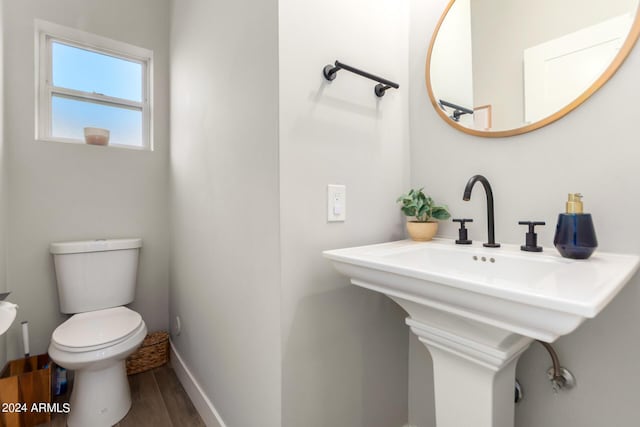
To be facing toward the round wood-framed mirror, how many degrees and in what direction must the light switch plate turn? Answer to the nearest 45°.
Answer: approximately 45° to its left

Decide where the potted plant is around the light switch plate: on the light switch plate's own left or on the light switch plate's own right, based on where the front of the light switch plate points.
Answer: on the light switch plate's own left

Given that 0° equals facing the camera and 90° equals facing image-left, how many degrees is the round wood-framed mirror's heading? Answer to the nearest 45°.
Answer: approximately 45°
